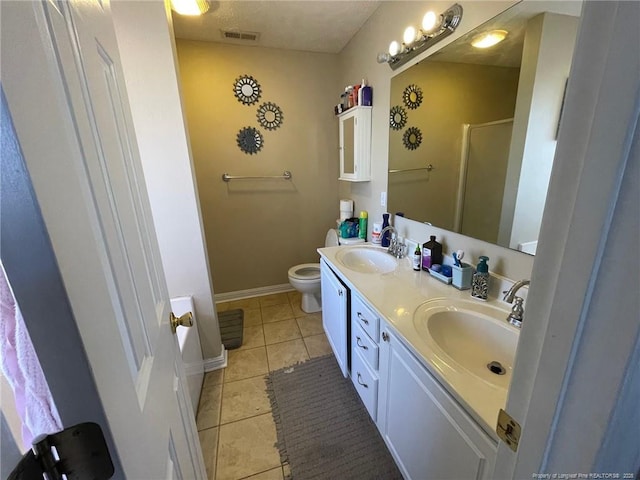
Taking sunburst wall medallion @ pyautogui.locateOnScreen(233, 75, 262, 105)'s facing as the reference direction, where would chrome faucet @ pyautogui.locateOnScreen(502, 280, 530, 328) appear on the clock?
The chrome faucet is roughly at 11 o'clock from the sunburst wall medallion.

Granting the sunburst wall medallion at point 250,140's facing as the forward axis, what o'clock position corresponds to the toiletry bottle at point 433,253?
The toiletry bottle is roughly at 11 o'clock from the sunburst wall medallion.

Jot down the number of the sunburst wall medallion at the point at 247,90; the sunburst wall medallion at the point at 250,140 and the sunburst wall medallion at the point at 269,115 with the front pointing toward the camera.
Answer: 3

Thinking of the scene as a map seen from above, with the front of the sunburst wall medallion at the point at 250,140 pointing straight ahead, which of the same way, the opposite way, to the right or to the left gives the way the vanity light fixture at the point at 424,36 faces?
to the right

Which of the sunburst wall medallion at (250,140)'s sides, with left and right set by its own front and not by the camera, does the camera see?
front

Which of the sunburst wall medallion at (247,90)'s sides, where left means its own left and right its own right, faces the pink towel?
front

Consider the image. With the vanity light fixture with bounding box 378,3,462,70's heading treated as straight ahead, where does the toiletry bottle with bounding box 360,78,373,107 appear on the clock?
The toiletry bottle is roughly at 3 o'clock from the vanity light fixture.

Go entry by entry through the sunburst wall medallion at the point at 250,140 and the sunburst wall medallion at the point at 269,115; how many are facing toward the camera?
2

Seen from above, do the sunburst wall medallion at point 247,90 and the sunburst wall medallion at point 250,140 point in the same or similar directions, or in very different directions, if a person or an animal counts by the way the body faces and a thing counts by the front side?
same or similar directions

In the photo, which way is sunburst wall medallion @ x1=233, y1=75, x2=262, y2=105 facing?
toward the camera

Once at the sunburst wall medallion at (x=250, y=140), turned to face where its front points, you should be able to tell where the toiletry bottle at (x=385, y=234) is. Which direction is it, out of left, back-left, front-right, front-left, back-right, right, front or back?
front-left

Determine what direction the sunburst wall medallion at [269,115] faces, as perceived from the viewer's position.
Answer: facing the viewer

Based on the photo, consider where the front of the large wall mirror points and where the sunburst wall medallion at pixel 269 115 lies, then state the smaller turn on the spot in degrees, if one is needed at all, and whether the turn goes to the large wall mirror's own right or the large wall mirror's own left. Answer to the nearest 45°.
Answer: approximately 45° to the large wall mirror's own right
